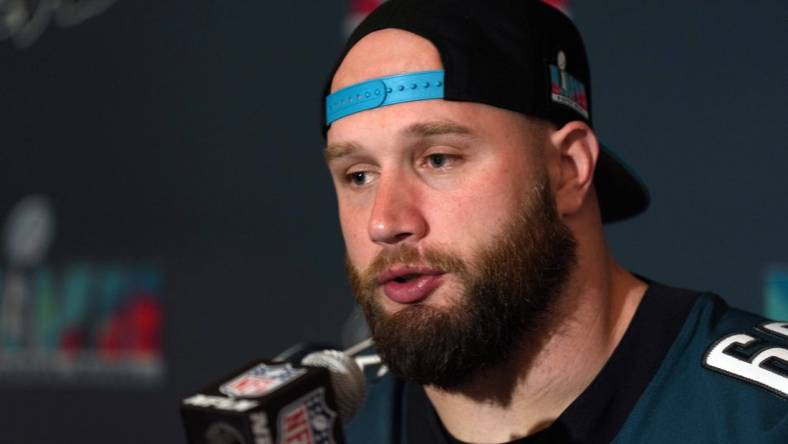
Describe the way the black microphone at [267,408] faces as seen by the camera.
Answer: facing away from the viewer and to the right of the viewer

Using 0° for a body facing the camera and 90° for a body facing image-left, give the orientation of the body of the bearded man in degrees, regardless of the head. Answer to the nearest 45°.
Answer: approximately 45°

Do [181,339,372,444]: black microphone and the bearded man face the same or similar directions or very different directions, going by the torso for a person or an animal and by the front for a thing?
very different directions
